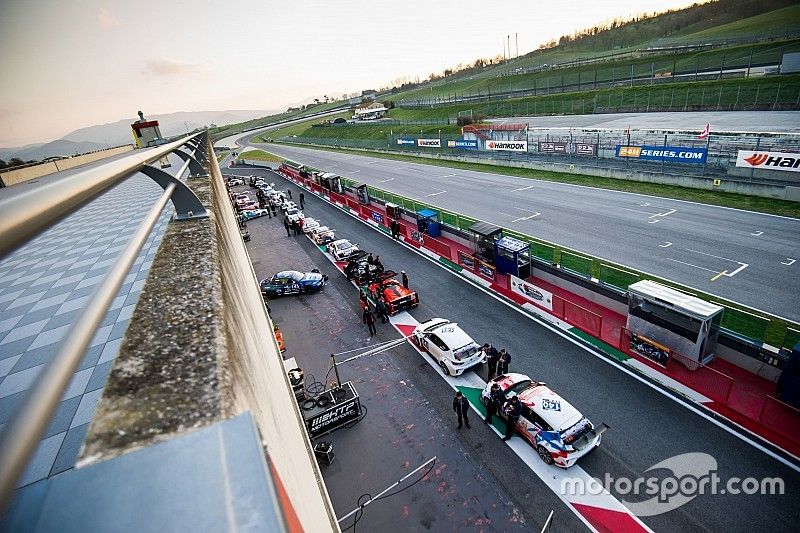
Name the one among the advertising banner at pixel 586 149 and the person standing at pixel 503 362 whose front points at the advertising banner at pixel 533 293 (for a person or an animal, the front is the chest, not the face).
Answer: the advertising banner at pixel 586 149

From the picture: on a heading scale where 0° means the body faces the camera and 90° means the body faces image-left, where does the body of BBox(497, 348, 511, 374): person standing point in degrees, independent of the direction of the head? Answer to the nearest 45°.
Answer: approximately 45°

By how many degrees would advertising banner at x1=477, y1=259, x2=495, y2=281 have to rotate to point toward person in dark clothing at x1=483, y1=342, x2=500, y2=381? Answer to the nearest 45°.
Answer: approximately 45° to its left

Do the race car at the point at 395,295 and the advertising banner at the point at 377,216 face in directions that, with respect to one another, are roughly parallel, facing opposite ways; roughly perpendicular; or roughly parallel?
roughly perpendicular

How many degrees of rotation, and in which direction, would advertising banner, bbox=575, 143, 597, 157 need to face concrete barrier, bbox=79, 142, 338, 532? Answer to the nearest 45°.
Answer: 0° — it already faces it

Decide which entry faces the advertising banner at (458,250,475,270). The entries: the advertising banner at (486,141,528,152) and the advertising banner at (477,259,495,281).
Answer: the advertising banner at (486,141,528,152)

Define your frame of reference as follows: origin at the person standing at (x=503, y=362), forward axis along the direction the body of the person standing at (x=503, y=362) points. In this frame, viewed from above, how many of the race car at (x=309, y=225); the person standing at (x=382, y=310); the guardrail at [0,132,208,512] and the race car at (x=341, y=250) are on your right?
3

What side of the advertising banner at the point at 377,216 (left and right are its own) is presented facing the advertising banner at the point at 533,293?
left

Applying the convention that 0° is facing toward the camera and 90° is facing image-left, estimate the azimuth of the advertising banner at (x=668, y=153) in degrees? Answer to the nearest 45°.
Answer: approximately 0°

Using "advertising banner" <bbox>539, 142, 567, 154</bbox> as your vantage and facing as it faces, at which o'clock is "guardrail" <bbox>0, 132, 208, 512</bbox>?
The guardrail is roughly at 12 o'clock from the advertising banner.

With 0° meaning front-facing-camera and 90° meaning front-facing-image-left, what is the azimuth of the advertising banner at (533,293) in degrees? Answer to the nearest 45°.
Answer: approximately 45°
